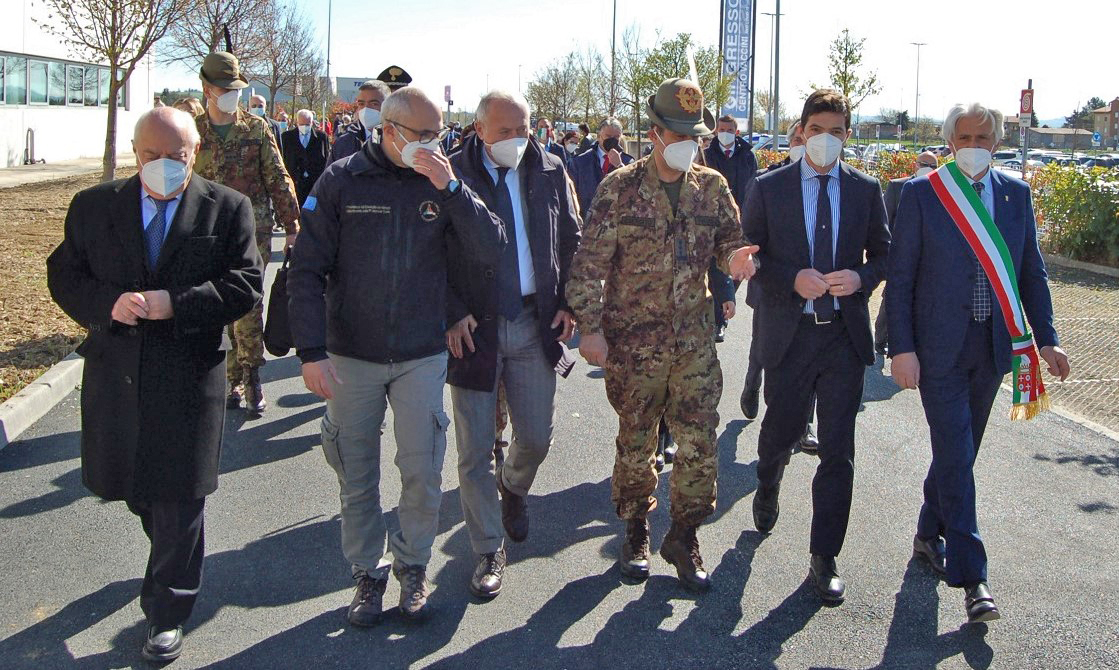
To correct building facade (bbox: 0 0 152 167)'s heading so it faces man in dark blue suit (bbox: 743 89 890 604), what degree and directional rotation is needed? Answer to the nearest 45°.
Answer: approximately 45° to its right

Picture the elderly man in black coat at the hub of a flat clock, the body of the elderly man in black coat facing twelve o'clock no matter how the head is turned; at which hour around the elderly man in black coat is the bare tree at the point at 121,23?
The bare tree is roughly at 6 o'clock from the elderly man in black coat.

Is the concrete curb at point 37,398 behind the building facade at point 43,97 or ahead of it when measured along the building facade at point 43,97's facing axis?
ahead

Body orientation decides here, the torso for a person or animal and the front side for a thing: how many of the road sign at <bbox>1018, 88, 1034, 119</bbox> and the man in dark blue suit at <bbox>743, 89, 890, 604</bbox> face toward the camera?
2

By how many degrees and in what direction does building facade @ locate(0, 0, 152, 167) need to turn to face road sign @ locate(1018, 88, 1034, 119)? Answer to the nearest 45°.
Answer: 0° — it already faces it

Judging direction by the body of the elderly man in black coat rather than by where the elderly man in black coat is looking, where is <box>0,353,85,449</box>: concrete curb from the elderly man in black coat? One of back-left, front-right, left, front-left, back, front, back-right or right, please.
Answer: back

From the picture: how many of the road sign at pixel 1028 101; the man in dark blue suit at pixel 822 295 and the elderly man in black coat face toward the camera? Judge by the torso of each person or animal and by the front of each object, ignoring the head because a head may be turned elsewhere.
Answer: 3

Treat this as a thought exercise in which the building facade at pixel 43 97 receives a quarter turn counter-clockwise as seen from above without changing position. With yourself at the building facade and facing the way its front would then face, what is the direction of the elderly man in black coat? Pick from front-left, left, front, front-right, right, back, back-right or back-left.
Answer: back-right

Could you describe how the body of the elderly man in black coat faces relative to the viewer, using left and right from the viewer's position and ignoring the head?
facing the viewer

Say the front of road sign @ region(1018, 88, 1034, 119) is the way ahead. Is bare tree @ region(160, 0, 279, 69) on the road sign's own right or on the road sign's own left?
on the road sign's own right

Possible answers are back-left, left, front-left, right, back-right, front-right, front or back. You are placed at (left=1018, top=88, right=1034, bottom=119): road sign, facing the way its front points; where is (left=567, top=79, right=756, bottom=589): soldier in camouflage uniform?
front

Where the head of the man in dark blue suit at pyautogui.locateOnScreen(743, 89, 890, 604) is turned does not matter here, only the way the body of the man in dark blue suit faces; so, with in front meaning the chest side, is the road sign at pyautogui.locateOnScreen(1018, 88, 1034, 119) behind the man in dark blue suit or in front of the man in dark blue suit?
behind

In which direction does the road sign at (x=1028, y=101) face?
toward the camera
